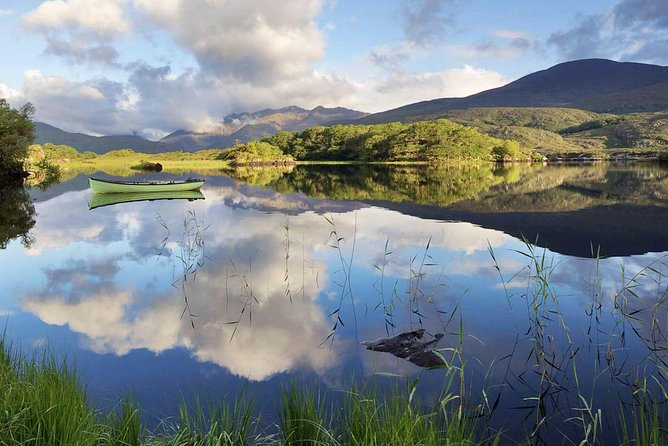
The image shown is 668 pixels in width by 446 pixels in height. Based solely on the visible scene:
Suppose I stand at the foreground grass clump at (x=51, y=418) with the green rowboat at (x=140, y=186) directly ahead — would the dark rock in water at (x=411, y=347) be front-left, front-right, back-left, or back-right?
front-right

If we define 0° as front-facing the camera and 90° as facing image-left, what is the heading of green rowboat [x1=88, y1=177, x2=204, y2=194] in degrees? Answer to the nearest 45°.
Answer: approximately 90°

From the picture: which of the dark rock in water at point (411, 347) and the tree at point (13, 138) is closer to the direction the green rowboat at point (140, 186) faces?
the tree

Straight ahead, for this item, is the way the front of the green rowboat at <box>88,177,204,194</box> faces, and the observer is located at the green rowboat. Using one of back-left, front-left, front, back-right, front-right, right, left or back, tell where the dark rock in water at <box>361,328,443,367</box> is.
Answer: left

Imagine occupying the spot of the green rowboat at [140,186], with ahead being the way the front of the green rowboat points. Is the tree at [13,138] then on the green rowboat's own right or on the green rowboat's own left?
on the green rowboat's own right

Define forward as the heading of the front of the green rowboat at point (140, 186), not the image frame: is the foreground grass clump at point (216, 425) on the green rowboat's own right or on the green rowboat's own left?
on the green rowboat's own left

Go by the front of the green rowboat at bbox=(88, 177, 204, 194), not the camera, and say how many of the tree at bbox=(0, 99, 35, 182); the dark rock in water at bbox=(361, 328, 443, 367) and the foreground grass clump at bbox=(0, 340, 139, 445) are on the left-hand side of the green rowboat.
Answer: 2

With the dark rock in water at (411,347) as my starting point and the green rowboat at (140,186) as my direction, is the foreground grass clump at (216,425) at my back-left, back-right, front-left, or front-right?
back-left

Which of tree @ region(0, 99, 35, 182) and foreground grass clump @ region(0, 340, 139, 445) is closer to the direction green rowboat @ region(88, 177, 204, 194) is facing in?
the tree

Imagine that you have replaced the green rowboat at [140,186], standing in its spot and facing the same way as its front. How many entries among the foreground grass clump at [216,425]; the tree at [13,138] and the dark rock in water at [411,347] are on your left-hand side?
2

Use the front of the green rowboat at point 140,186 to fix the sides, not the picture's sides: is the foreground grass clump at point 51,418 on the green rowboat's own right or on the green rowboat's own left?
on the green rowboat's own left
